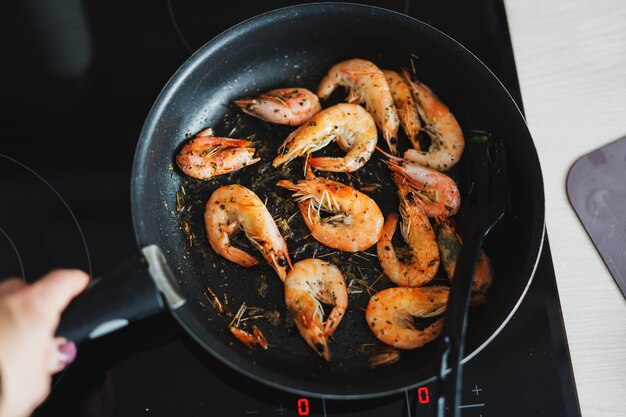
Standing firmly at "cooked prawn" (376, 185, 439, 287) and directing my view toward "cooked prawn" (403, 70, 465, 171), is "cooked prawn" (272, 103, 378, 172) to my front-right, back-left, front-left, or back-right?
front-left

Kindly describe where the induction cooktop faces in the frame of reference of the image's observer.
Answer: facing the viewer

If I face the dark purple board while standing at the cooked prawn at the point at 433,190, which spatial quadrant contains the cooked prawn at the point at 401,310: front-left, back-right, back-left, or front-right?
back-right

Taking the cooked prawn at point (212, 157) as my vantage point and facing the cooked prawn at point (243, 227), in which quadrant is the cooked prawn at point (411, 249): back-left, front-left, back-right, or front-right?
front-left

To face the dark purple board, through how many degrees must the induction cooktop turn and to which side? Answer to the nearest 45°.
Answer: approximately 90° to its left
